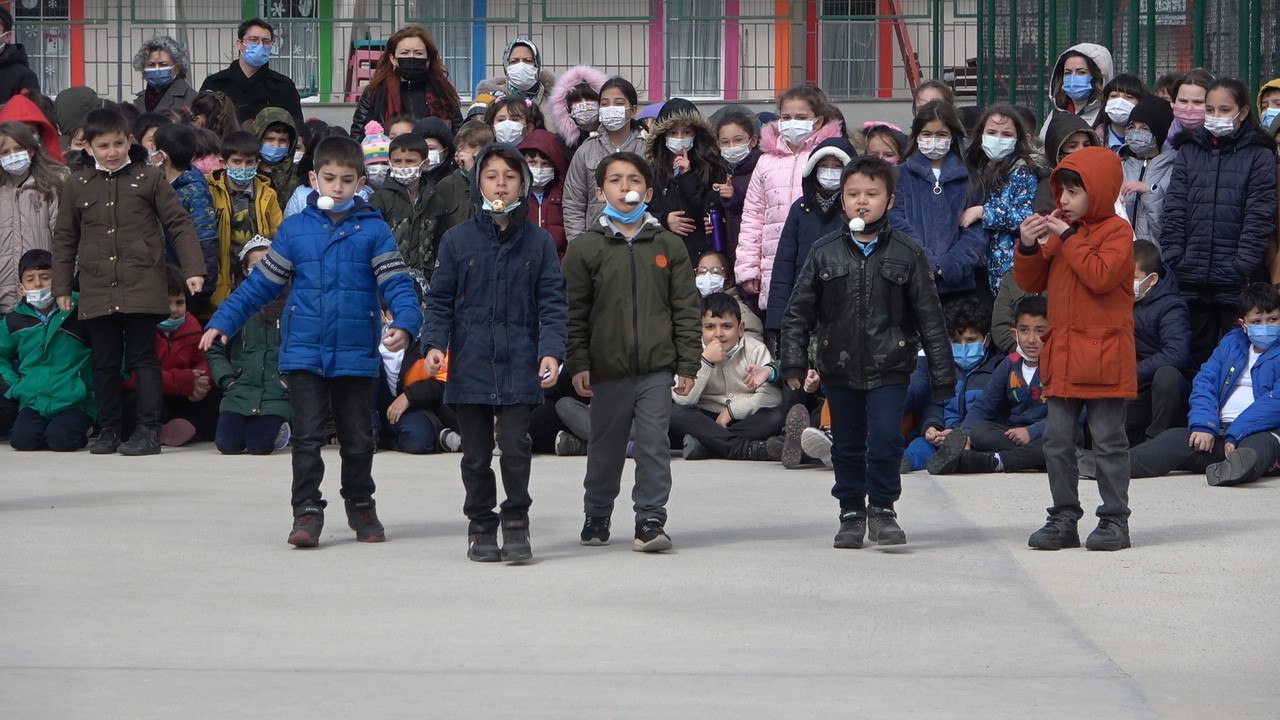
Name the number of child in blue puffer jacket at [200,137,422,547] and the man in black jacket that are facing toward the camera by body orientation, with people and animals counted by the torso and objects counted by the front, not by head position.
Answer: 2

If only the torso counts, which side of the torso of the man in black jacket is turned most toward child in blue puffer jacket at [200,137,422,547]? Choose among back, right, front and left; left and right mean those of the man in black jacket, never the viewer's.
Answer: front

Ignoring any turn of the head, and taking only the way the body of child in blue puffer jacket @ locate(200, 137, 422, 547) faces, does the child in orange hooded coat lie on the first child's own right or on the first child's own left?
on the first child's own left

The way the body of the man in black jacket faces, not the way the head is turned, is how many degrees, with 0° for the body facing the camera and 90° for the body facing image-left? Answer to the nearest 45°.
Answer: approximately 0°

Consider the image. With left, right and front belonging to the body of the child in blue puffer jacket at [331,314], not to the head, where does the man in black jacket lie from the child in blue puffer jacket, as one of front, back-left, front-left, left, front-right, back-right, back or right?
back

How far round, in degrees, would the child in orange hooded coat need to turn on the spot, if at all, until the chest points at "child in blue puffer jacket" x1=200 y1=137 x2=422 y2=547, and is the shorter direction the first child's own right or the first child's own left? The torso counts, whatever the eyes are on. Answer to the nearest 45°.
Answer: approximately 45° to the first child's own right

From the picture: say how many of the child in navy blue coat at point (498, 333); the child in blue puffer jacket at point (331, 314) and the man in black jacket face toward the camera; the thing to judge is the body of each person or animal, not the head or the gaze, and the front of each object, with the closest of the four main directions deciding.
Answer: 3

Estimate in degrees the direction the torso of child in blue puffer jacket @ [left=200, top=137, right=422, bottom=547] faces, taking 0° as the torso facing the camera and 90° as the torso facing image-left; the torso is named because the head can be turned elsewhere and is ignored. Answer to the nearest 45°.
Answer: approximately 0°

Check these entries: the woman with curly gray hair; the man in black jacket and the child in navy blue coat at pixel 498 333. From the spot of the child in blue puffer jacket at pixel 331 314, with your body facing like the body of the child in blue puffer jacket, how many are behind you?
2

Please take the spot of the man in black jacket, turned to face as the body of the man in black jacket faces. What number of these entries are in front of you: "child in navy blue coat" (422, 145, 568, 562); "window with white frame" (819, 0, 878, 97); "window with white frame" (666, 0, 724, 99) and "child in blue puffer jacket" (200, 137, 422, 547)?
2

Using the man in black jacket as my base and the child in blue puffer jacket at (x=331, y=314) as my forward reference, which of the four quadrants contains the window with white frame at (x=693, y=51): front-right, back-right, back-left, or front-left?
back-left

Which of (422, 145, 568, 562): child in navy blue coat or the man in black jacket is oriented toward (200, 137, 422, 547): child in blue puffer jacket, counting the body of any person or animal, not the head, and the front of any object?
the man in black jacket
